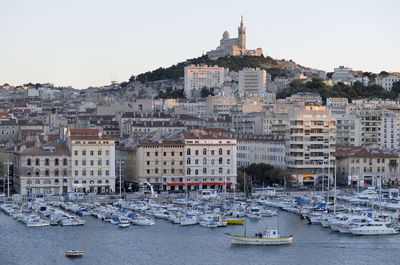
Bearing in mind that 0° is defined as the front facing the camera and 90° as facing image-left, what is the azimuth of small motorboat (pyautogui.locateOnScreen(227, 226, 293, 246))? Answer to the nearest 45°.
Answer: approximately 90°

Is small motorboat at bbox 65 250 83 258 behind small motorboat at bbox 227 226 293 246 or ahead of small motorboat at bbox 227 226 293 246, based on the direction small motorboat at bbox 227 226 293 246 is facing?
ahead
